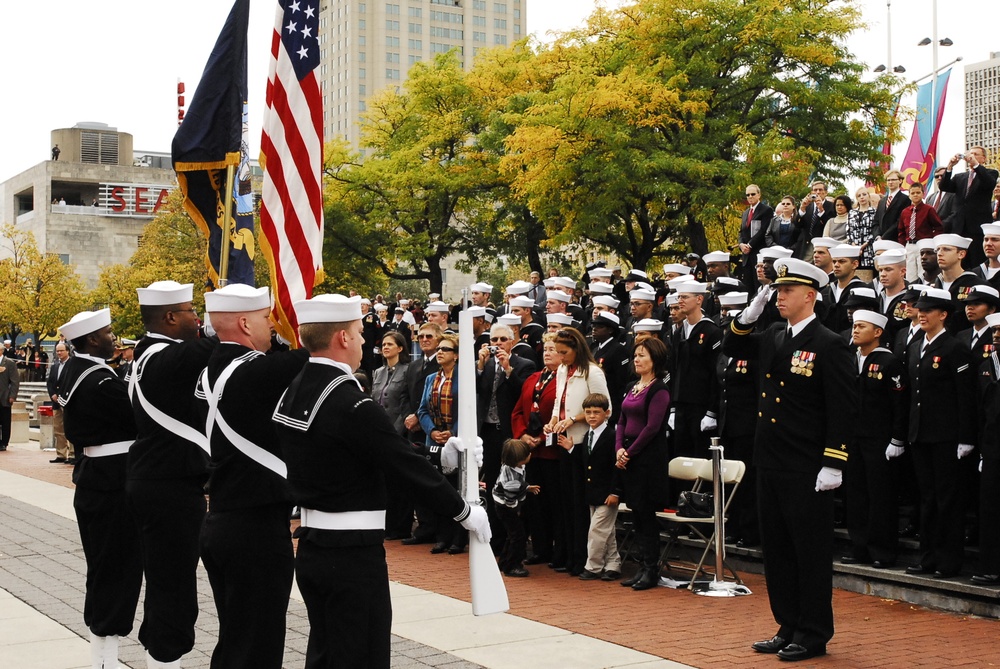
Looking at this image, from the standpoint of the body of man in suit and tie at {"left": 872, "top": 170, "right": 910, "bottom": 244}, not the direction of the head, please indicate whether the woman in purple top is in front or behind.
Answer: in front

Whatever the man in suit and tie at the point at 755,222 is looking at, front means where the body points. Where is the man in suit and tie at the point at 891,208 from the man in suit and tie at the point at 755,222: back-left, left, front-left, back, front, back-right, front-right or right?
left

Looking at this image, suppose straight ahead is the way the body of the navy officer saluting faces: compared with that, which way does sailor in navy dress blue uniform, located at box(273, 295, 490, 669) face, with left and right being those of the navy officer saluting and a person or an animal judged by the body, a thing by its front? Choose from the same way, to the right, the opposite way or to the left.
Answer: the opposite way

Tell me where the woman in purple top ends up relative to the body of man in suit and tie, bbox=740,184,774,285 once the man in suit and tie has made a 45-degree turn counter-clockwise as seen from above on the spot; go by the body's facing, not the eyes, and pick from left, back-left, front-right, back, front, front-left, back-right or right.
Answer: front

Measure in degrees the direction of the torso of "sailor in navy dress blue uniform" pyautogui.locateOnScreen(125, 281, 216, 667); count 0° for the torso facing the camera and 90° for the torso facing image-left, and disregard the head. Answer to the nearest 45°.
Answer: approximately 225°

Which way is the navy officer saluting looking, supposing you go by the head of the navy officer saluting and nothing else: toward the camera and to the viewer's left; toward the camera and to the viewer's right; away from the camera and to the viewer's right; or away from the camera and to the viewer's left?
toward the camera and to the viewer's left

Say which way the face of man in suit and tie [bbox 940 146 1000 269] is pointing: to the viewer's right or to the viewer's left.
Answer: to the viewer's left

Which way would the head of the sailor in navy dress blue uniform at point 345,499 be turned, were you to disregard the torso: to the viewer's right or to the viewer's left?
to the viewer's right

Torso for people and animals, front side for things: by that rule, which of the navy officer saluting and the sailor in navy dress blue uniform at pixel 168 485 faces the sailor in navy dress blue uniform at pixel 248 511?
the navy officer saluting

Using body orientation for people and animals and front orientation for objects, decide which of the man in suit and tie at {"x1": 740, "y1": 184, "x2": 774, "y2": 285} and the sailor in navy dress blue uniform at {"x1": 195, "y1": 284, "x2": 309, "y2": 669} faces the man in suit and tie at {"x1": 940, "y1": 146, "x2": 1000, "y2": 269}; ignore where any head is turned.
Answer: the sailor in navy dress blue uniform

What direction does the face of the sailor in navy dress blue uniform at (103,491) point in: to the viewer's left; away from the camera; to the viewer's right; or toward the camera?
to the viewer's right

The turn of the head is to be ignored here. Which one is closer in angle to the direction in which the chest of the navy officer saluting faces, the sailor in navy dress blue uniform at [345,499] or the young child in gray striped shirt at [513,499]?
the sailor in navy dress blue uniform

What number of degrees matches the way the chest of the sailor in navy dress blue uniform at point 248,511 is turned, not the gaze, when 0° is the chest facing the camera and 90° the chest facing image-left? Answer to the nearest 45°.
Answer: approximately 225°

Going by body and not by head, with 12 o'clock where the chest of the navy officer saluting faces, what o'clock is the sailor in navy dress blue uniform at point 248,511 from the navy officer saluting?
The sailor in navy dress blue uniform is roughly at 12 o'clock from the navy officer saluting.

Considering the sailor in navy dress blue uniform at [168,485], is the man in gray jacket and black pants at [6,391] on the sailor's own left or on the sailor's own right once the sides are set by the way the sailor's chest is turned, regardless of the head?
on the sailor's own left
